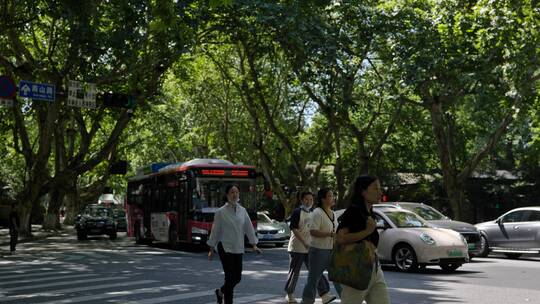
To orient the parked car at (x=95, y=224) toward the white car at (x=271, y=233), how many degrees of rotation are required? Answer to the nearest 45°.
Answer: approximately 45° to its left

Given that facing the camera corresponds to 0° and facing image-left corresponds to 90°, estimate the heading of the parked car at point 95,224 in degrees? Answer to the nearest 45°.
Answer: approximately 0°

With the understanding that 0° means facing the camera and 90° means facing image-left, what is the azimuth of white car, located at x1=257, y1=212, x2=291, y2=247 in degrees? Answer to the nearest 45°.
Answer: approximately 315°

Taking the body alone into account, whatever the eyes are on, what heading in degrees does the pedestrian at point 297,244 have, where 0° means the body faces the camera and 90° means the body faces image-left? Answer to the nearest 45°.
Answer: approximately 315°
